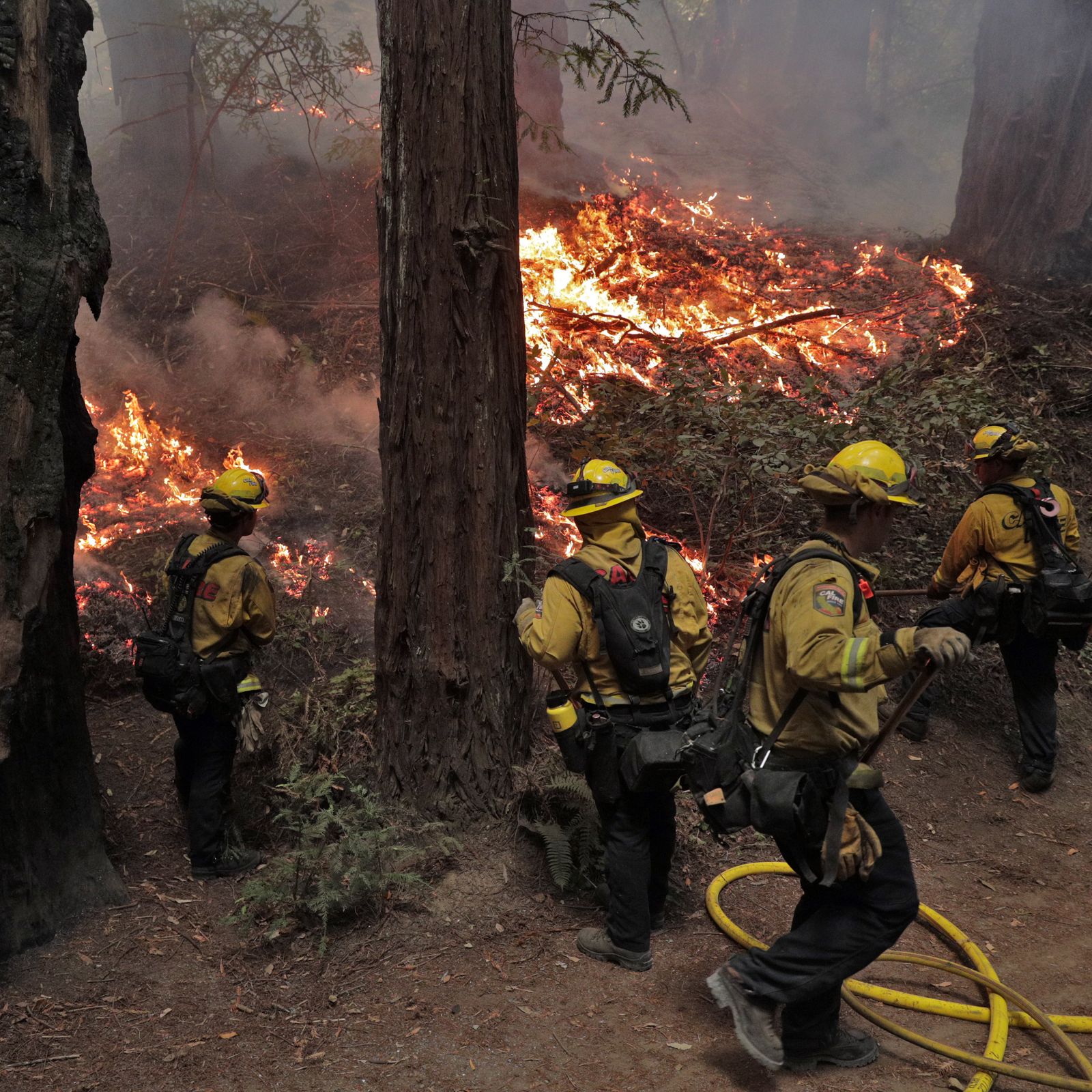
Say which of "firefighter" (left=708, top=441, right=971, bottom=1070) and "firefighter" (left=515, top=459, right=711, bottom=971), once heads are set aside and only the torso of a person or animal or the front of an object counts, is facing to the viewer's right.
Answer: "firefighter" (left=708, top=441, right=971, bottom=1070)

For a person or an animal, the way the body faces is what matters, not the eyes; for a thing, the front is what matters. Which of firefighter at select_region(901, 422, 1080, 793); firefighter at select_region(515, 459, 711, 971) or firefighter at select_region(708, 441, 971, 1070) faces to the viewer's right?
firefighter at select_region(708, 441, 971, 1070)

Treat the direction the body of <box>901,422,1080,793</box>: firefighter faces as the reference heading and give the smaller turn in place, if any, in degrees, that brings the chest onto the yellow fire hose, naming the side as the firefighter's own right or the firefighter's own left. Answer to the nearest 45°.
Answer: approximately 135° to the firefighter's own left

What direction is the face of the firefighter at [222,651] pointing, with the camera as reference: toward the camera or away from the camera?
away from the camera

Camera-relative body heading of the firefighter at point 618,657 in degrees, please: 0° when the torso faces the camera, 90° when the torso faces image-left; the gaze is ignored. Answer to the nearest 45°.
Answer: approximately 135°

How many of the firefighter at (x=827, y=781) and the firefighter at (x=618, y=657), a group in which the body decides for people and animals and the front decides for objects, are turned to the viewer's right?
1

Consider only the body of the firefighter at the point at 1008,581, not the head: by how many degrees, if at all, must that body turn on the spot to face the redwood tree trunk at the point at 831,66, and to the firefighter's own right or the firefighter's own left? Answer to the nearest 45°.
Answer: approximately 45° to the firefighter's own right

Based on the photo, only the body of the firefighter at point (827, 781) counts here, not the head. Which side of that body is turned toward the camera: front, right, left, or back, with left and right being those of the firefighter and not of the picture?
right

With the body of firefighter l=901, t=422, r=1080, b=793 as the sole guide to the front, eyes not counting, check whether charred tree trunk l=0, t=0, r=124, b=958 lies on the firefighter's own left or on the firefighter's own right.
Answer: on the firefighter's own left

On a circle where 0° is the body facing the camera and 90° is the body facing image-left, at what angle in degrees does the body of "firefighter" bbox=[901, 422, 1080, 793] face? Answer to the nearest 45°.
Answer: approximately 135°
